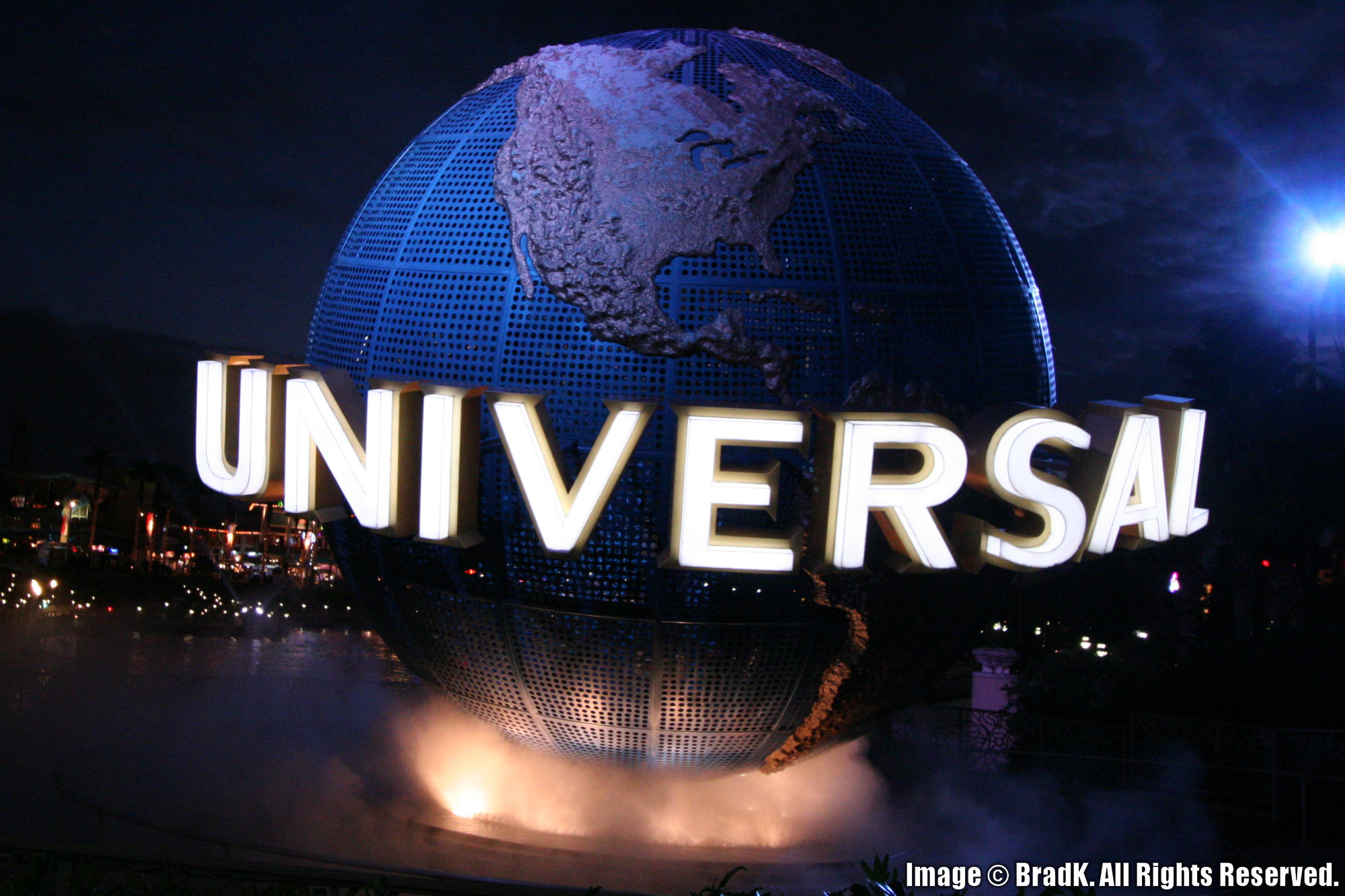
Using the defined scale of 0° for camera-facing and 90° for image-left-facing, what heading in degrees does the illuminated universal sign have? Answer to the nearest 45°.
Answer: approximately 0°

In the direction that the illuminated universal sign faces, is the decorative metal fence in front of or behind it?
behind

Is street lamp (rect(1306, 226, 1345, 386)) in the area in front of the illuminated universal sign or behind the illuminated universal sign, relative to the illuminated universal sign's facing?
behind
